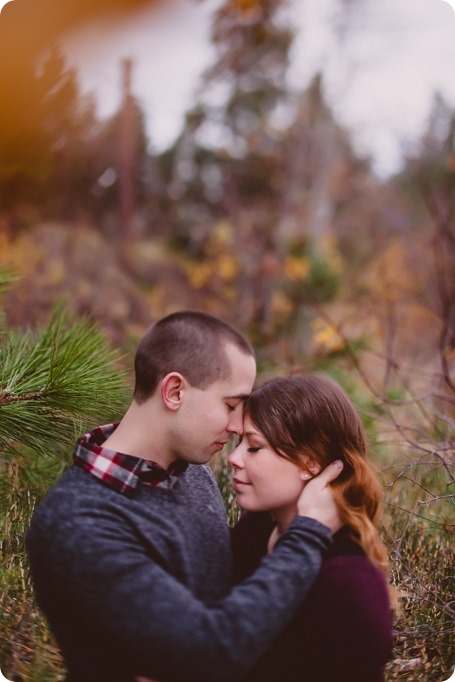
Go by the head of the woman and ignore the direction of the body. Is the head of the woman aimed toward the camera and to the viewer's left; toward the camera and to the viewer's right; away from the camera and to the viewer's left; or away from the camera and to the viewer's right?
toward the camera and to the viewer's left

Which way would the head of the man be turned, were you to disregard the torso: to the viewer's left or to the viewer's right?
to the viewer's right

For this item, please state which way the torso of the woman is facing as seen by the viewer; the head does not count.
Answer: to the viewer's left
